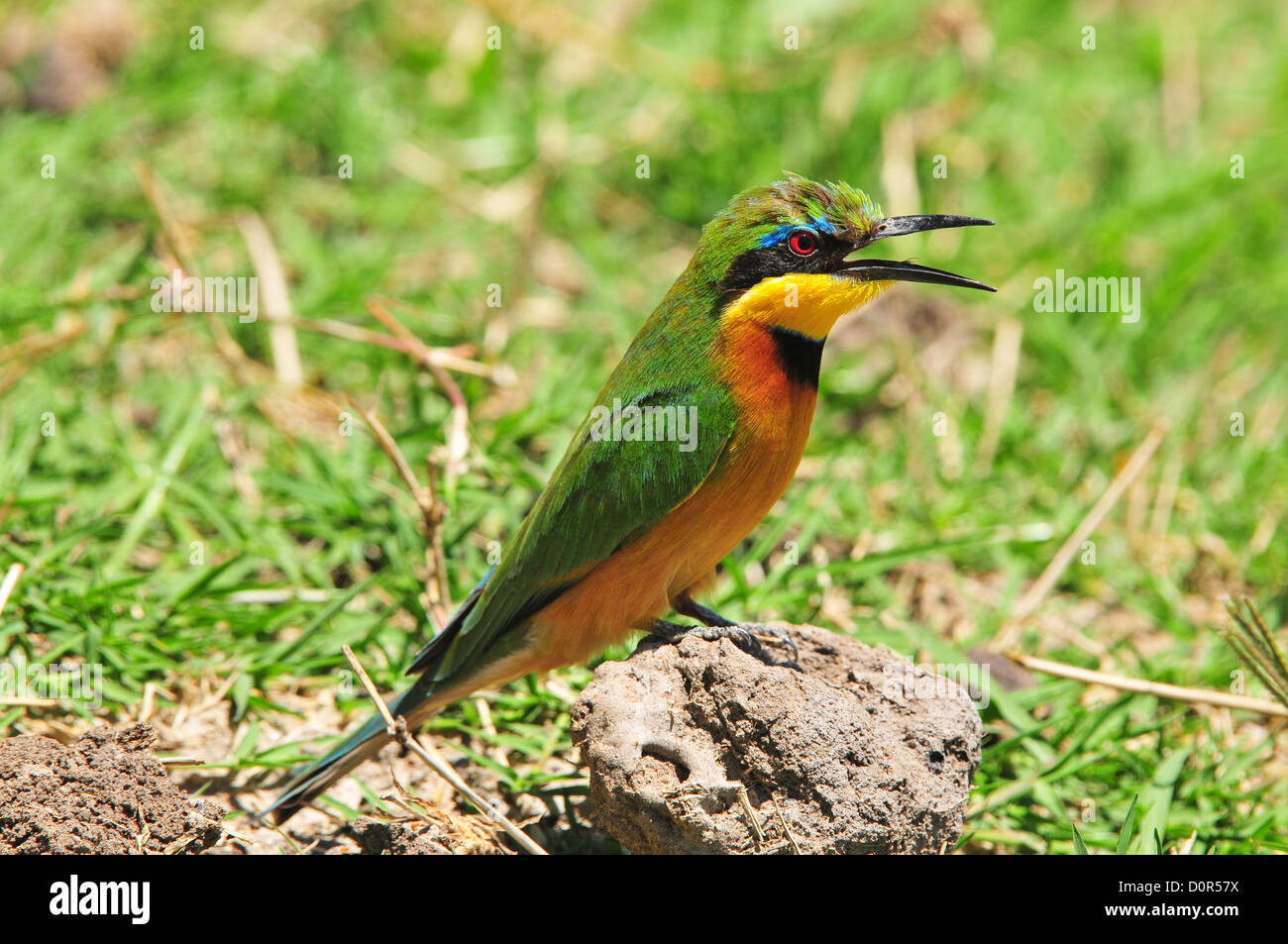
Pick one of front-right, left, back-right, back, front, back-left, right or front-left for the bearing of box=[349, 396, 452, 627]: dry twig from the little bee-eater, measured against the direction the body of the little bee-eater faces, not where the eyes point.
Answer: back-left

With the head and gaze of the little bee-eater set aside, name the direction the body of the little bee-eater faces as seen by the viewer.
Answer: to the viewer's right

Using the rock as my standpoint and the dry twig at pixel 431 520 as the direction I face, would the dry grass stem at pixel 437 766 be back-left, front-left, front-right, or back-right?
front-left

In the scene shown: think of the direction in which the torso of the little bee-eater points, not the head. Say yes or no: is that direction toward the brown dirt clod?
no

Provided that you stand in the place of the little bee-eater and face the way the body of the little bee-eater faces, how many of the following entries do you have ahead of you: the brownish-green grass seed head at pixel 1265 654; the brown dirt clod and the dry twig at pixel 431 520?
1

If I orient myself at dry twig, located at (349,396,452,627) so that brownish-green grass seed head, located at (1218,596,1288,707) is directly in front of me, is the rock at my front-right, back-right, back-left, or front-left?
front-right

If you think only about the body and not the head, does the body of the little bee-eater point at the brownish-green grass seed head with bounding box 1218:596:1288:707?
yes
